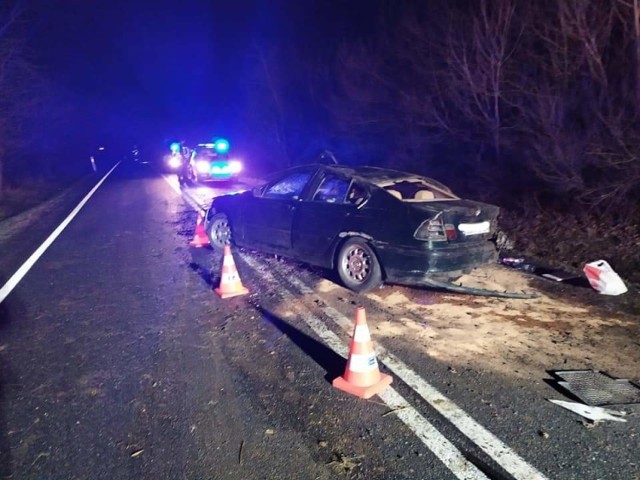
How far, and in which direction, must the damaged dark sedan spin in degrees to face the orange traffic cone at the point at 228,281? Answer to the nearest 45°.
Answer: approximately 45° to its left

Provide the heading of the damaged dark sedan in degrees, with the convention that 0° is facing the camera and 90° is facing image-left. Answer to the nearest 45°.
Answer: approximately 135°

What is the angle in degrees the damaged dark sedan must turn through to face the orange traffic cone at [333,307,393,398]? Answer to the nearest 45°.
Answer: approximately 135° to its left

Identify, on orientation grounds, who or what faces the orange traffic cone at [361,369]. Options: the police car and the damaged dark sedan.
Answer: the police car

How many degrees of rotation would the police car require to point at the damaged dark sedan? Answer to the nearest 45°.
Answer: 0° — it already faces it

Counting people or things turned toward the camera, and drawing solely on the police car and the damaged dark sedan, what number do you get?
1

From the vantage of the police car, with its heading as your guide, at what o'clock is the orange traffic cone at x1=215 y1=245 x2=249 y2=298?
The orange traffic cone is roughly at 12 o'clock from the police car.

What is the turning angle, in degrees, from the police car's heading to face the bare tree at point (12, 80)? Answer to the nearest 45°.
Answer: approximately 90° to its right

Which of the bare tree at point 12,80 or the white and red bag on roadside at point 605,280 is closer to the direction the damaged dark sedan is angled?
the bare tree

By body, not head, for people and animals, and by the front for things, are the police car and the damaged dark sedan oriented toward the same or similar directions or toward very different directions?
very different directions

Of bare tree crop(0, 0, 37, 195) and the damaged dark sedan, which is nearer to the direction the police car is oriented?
the damaged dark sedan

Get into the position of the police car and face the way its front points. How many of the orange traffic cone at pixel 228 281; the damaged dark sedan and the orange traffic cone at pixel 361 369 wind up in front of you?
3
